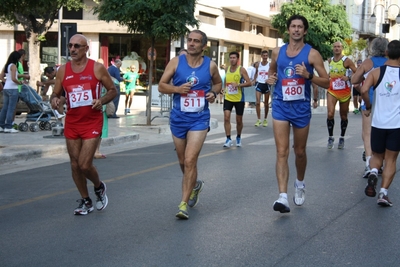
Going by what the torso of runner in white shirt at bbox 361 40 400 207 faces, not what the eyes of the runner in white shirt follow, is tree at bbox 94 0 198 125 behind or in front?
in front

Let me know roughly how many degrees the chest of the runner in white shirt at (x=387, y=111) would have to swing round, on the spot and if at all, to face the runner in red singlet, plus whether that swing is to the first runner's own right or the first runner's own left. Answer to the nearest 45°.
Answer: approximately 135° to the first runner's own left

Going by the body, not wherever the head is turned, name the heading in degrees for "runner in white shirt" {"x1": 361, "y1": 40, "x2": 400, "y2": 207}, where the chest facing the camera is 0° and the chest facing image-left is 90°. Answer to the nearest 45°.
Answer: approximately 180°

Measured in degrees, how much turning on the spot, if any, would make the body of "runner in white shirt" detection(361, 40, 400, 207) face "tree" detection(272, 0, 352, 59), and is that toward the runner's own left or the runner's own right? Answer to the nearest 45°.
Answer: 0° — they already face it

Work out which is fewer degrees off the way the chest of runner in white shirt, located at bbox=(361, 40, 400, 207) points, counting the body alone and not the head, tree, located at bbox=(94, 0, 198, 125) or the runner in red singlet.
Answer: the tree

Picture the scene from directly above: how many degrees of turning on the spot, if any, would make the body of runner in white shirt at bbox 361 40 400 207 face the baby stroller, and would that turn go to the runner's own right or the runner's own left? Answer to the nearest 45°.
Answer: approximately 45° to the runner's own left
